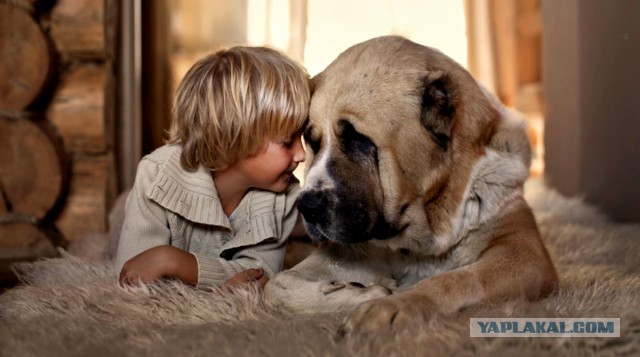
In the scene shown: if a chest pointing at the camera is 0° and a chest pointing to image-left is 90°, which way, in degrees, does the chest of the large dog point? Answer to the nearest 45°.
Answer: approximately 45°
